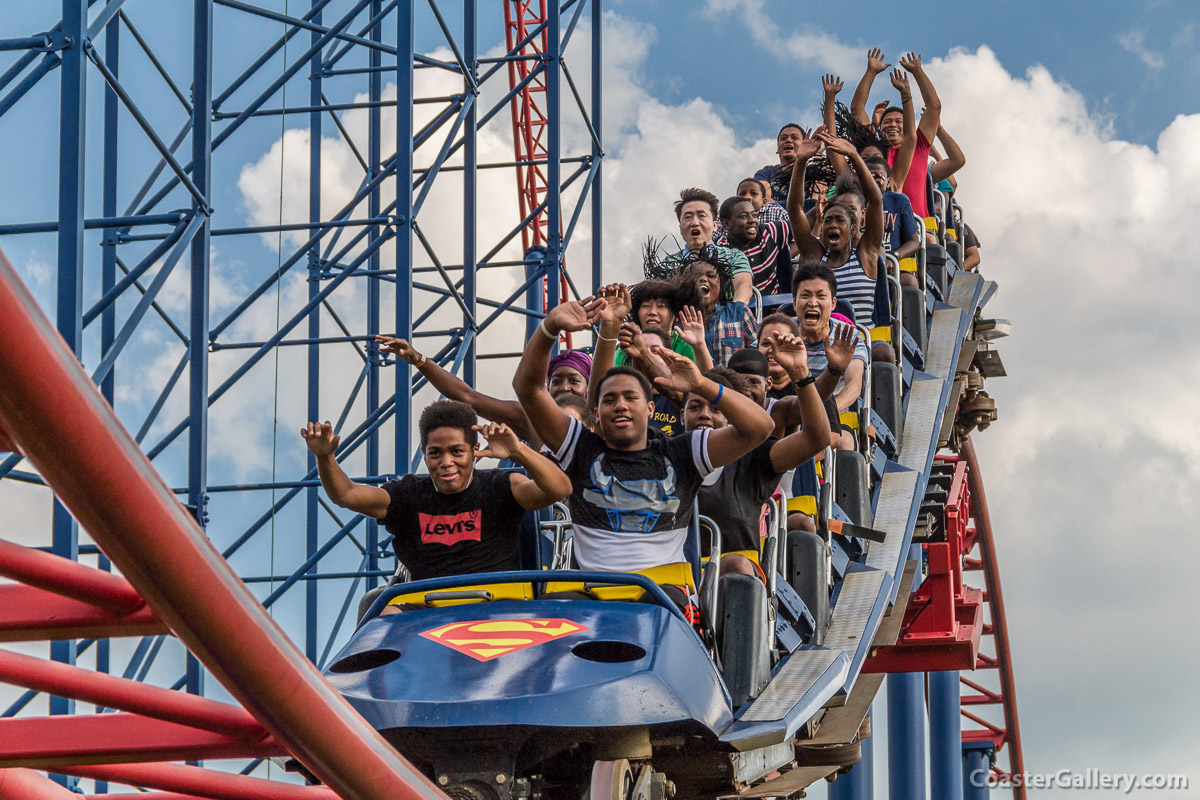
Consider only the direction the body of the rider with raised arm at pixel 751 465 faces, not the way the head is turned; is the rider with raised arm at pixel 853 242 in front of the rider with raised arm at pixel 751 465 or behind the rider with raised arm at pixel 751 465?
behind

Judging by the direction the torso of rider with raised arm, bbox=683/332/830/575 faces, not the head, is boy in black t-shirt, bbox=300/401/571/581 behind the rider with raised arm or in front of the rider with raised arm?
in front

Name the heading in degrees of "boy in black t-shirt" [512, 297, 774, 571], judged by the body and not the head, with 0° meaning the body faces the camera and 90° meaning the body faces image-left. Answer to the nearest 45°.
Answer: approximately 0°

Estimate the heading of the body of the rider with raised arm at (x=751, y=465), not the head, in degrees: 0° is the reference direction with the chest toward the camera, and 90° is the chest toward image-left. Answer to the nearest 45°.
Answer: approximately 45°

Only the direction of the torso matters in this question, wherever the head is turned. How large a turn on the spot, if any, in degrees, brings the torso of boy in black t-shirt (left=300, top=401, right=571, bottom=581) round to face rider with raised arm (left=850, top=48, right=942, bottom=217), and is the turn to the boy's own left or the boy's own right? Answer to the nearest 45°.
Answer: approximately 135° to the boy's own left

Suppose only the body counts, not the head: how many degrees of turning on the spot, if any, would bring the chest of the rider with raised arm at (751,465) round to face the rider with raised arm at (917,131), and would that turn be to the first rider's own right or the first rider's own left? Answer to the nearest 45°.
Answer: approximately 135° to the first rider's own right

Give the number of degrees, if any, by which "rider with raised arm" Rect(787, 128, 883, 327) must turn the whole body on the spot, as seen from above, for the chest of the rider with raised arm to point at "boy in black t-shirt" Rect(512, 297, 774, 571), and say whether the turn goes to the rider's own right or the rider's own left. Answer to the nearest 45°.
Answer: approximately 45° to the rider's own left

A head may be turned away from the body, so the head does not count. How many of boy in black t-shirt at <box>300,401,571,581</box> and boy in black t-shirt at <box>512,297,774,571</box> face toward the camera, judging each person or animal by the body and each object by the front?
2

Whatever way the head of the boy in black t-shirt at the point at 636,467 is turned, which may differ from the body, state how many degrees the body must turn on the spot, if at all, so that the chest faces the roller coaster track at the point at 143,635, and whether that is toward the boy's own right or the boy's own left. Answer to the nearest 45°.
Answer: approximately 45° to the boy's own right

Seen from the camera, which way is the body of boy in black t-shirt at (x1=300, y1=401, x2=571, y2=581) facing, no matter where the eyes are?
toward the camera

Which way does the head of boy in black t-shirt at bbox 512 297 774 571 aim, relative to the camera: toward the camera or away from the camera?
toward the camera

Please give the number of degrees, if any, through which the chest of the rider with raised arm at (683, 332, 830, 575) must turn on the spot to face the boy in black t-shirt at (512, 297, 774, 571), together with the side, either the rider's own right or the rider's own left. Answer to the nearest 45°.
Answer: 0° — they already face them

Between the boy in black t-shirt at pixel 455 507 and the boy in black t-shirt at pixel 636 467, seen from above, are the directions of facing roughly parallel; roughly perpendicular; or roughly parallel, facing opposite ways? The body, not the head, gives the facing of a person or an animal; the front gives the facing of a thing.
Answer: roughly parallel

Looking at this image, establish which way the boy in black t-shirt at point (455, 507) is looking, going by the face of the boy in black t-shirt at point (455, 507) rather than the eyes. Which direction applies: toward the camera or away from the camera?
toward the camera
